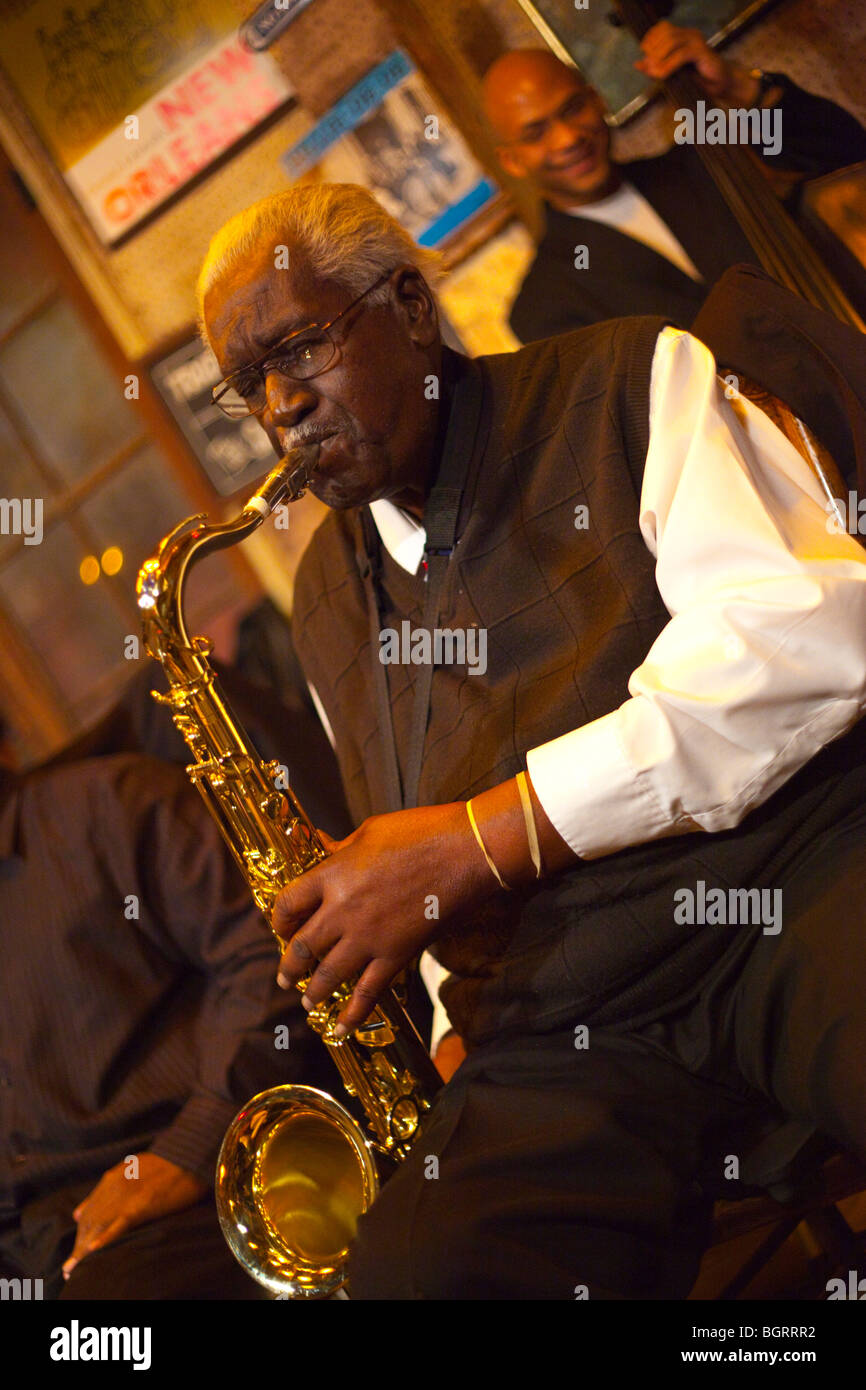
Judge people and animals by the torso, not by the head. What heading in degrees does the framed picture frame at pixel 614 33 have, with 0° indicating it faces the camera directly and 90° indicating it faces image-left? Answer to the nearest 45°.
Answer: approximately 0°

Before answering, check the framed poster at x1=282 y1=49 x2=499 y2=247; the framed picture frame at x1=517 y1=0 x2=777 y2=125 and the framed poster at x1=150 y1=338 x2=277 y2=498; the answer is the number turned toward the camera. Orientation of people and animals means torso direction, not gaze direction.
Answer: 3

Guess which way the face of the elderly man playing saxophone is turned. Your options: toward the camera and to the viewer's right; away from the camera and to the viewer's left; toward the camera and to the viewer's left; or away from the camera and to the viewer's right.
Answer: toward the camera and to the viewer's left

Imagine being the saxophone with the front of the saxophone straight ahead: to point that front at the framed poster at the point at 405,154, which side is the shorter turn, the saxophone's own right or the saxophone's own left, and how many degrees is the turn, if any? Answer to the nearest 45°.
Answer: approximately 180°

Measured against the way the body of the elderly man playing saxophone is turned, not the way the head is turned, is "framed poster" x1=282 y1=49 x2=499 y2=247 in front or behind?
behind

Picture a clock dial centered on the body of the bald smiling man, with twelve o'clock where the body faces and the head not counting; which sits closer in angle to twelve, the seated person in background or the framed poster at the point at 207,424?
the seated person in background

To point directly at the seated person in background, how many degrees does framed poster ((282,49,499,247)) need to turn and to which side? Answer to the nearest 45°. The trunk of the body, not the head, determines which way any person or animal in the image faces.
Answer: approximately 45° to its right
